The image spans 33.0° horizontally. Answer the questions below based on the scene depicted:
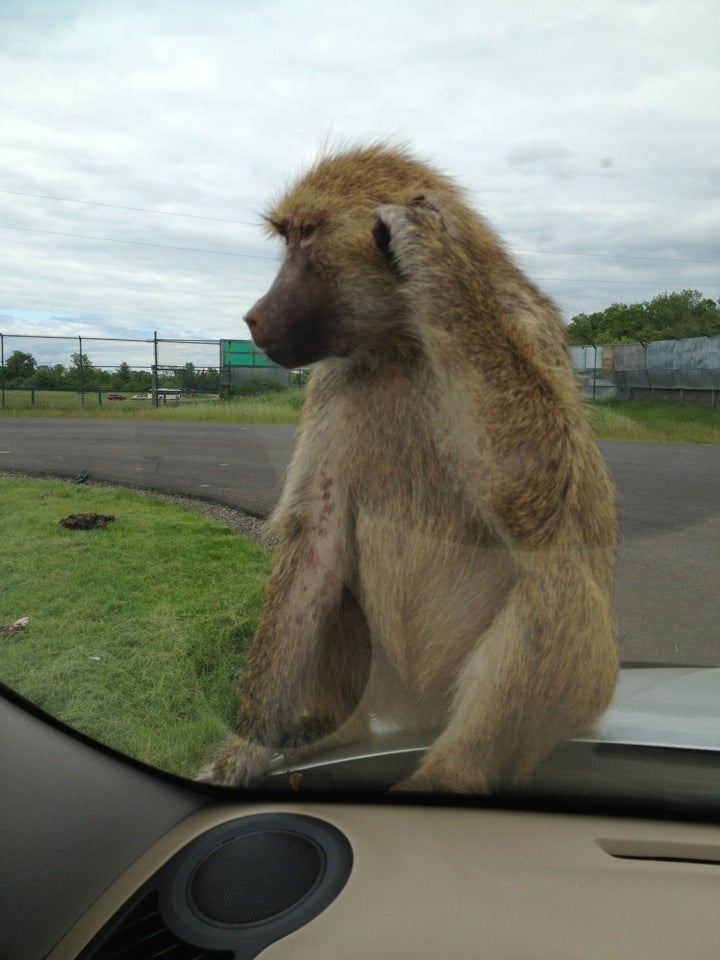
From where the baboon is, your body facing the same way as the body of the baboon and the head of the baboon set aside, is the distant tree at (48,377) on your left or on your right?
on your right

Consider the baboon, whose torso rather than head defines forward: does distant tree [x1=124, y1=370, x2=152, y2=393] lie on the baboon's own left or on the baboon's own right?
on the baboon's own right
